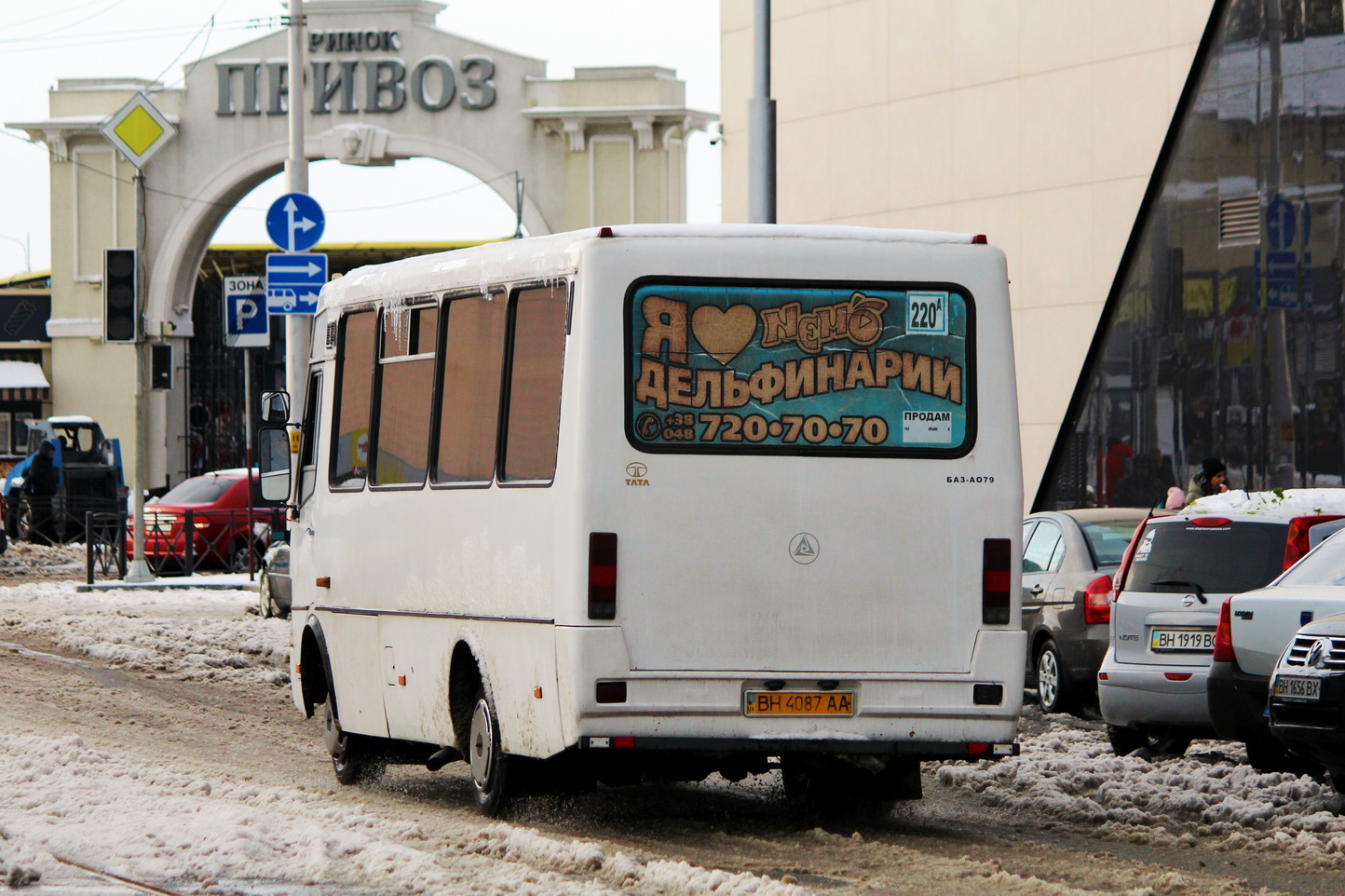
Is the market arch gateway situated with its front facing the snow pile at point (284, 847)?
yes

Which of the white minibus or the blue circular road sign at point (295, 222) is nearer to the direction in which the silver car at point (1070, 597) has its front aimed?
the blue circular road sign

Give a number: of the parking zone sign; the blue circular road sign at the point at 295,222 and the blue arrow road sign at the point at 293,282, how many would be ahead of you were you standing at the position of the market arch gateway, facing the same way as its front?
3

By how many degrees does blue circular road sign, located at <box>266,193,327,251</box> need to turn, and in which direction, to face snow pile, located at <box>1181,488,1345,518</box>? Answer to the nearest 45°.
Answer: approximately 45° to its left

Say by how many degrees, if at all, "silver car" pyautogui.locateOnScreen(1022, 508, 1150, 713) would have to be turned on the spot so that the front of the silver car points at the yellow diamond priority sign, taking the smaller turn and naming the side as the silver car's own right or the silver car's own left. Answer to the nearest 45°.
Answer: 0° — it already faces it

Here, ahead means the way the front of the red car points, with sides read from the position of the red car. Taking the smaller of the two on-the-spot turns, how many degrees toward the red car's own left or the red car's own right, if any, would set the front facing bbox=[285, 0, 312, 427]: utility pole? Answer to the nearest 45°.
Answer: approximately 135° to the red car's own right

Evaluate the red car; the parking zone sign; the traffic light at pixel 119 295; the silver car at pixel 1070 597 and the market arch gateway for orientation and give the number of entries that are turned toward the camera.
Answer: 3
